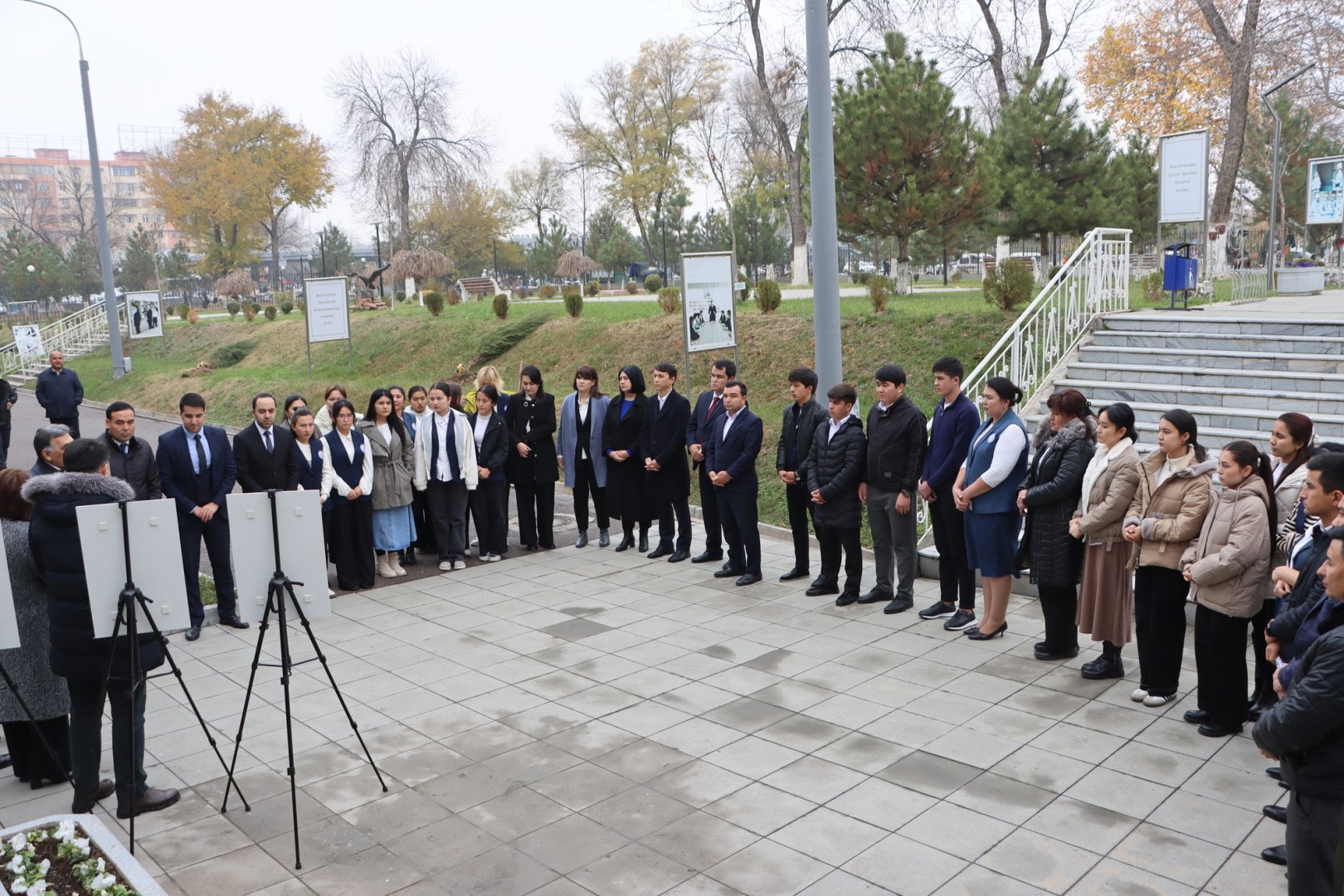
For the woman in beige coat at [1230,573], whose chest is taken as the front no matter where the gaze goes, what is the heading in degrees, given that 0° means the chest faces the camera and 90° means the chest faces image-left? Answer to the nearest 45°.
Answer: approximately 90°

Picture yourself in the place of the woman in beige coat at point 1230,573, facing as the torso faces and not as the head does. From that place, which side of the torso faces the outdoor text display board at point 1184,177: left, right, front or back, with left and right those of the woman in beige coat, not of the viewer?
right

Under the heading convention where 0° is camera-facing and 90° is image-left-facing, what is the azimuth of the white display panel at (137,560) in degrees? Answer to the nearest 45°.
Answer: approximately 180°

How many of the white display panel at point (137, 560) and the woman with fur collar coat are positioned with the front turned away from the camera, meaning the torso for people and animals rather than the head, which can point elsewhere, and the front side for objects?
1

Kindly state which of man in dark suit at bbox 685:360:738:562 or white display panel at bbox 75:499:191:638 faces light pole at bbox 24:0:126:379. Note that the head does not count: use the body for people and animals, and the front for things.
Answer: the white display panel

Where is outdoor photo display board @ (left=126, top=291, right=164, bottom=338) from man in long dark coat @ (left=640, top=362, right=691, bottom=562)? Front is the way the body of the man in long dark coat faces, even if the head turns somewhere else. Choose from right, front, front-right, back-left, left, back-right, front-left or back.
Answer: right

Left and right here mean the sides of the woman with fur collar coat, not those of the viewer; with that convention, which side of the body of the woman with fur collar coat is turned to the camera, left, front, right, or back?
left

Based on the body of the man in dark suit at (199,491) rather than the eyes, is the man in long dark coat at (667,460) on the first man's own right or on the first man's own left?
on the first man's own left

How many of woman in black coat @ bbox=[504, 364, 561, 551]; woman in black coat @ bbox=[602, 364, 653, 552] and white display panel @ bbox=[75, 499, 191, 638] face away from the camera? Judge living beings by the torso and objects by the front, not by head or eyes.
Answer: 1

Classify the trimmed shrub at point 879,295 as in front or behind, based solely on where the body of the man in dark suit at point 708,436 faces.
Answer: behind

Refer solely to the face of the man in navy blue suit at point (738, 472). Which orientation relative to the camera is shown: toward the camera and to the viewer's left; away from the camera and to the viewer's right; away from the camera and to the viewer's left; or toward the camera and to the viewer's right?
toward the camera and to the viewer's left

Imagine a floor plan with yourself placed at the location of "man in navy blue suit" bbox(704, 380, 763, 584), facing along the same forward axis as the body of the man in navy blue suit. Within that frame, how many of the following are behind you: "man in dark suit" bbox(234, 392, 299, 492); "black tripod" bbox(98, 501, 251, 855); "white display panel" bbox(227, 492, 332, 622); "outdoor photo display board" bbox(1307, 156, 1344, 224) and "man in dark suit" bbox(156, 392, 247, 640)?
1

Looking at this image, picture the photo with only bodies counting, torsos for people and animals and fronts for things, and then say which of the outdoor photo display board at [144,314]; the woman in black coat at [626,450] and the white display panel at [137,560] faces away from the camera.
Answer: the white display panel

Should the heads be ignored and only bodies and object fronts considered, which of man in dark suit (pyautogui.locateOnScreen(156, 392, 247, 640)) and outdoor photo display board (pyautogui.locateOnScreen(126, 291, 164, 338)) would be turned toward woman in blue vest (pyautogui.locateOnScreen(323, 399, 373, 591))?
the outdoor photo display board

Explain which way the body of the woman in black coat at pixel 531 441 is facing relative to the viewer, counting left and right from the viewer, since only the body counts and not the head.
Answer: facing the viewer

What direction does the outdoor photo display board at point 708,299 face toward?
toward the camera

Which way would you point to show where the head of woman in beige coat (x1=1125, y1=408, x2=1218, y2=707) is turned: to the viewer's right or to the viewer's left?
to the viewer's left

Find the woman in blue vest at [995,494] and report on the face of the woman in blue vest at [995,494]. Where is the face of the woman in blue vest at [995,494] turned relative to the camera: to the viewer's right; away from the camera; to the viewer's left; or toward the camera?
to the viewer's left

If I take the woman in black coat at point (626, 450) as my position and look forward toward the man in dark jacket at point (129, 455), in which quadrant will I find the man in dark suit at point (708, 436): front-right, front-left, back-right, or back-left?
back-left
